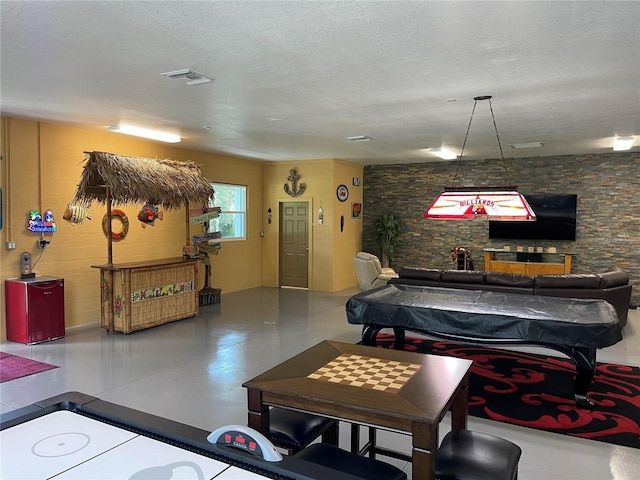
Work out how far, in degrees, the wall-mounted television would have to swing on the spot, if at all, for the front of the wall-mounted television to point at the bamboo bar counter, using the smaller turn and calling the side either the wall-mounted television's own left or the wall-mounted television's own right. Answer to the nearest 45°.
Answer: approximately 45° to the wall-mounted television's own right

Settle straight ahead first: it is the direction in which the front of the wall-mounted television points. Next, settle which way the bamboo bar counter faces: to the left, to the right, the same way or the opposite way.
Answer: to the left

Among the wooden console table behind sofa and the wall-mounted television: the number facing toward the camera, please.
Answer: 2

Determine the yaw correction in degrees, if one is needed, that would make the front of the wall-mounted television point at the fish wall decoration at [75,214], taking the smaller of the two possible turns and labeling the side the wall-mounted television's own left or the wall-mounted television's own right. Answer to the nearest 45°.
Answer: approximately 45° to the wall-mounted television's own right

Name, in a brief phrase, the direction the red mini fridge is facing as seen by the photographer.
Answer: facing the viewer and to the right of the viewer

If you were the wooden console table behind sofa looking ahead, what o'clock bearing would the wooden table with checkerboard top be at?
The wooden table with checkerboard top is roughly at 12 o'clock from the wooden console table behind sofa.

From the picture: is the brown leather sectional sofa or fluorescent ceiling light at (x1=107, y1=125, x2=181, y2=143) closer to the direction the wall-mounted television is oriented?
the brown leather sectional sofa

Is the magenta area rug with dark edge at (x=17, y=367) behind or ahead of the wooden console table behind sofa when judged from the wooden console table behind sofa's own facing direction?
ahead

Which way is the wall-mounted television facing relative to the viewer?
toward the camera

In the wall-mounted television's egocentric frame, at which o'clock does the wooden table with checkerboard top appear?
The wooden table with checkerboard top is roughly at 12 o'clock from the wall-mounted television.

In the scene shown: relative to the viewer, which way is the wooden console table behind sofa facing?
toward the camera

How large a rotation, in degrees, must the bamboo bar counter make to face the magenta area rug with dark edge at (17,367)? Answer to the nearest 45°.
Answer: approximately 90° to its right

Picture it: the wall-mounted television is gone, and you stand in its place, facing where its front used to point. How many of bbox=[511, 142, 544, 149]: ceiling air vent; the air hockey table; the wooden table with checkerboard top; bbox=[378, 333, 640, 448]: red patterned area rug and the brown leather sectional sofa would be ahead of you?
5
